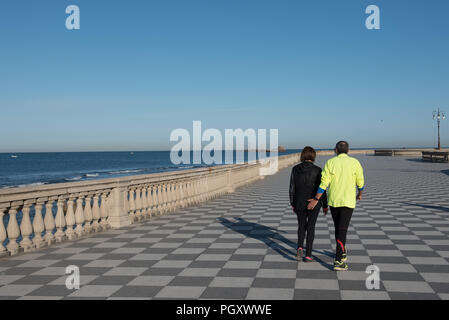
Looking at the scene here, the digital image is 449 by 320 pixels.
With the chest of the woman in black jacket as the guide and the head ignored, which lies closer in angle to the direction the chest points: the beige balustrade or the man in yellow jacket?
the beige balustrade

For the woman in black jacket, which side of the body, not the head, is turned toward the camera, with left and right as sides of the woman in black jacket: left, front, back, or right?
back

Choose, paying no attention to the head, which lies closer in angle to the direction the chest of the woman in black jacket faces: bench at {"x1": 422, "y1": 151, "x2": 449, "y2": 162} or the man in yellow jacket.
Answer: the bench

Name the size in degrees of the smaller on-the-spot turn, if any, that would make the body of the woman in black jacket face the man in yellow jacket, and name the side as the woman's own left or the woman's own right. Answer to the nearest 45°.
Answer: approximately 135° to the woman's own right

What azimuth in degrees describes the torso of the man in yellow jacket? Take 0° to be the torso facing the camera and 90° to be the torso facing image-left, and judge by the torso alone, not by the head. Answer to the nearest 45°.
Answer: approximately 180°

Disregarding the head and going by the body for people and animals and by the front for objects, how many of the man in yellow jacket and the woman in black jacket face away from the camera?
2

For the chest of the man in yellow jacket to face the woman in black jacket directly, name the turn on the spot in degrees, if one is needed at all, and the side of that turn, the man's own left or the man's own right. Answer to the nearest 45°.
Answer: approximately 45° to the man's own left
